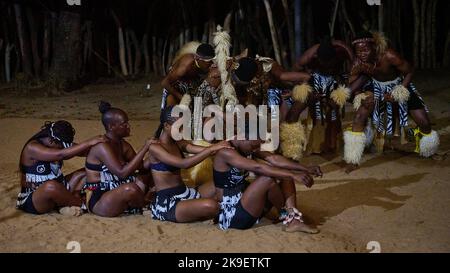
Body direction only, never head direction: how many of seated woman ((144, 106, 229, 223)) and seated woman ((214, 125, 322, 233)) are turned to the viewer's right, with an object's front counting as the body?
2

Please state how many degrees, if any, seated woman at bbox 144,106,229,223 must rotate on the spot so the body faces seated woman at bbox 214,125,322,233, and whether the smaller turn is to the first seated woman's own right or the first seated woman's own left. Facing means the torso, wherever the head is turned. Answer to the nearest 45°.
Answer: approximately 45° to the first seated woman's own right

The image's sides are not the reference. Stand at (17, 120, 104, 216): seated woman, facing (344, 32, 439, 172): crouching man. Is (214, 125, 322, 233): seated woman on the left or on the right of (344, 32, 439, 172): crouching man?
right

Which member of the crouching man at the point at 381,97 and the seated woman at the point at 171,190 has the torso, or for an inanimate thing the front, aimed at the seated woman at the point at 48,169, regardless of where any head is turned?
the crouching man

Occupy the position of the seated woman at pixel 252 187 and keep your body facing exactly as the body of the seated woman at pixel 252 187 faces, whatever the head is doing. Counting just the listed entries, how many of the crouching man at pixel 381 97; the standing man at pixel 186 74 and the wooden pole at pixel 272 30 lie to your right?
0

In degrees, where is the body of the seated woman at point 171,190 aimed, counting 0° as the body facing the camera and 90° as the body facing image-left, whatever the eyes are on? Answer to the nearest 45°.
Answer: approximately 270°

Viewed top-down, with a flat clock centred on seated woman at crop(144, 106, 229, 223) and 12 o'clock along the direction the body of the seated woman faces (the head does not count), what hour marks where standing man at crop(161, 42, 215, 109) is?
The standing man is roughly at 9 o'clock from the seated woman.

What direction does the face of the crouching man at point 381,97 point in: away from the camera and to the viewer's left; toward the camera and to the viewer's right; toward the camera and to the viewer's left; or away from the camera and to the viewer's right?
toward the camera and to the viewer's left

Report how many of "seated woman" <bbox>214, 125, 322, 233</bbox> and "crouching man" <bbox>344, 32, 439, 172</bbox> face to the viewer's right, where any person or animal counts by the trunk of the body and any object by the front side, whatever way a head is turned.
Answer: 1

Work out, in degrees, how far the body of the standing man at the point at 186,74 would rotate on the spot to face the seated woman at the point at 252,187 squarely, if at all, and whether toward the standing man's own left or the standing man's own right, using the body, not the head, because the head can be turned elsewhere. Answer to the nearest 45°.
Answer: approximately 45° to the standing man's own right

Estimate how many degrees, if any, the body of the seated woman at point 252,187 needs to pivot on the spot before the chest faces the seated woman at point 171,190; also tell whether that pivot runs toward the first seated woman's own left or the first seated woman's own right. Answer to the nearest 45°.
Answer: approximately 180°

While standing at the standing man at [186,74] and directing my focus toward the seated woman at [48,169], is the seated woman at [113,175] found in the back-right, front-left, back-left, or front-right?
front-left

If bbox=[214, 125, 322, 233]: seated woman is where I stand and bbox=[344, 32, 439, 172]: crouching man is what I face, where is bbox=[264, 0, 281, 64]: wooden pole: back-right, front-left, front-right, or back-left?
front-left

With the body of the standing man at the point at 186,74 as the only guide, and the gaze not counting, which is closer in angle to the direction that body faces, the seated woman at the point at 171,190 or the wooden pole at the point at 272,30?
the seated woman

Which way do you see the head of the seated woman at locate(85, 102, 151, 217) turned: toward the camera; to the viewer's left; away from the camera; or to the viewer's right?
to the viewer's right

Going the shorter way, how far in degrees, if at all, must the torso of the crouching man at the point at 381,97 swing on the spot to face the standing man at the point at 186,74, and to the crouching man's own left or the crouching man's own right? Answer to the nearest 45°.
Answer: approximately 45° to the crouching man's own right

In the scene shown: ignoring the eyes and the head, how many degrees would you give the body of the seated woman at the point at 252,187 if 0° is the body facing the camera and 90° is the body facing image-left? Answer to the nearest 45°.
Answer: approximately 270°

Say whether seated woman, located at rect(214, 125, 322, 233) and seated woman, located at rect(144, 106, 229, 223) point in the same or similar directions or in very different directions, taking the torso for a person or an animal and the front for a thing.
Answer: same or similar directions
